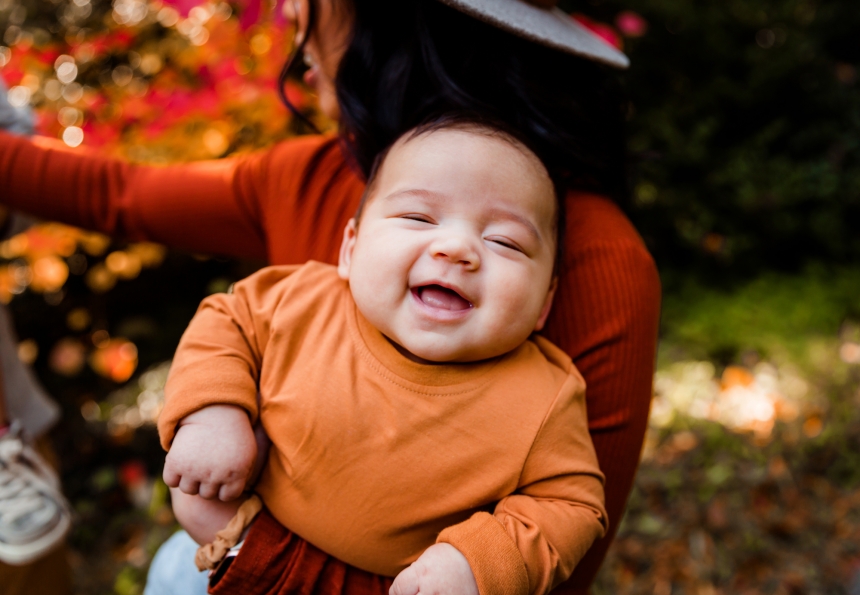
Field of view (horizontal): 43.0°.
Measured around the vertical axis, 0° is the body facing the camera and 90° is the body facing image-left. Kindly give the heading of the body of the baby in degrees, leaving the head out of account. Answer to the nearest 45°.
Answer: approximately 0°
